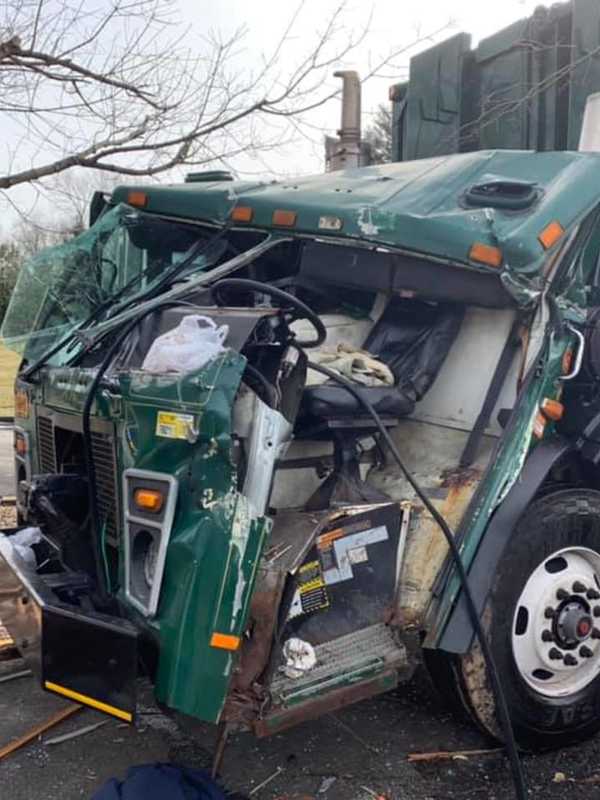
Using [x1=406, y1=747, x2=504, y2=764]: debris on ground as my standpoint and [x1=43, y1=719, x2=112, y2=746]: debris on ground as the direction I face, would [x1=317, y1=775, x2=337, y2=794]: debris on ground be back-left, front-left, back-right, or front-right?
front-left

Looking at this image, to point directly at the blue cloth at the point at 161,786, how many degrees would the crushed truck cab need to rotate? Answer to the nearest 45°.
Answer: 0° — it already faces it

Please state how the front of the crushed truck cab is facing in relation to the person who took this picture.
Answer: facing the viewer and to the left of the viewer

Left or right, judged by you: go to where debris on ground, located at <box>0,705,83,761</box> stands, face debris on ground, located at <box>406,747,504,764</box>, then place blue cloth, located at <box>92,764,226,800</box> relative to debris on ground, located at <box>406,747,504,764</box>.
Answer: right
